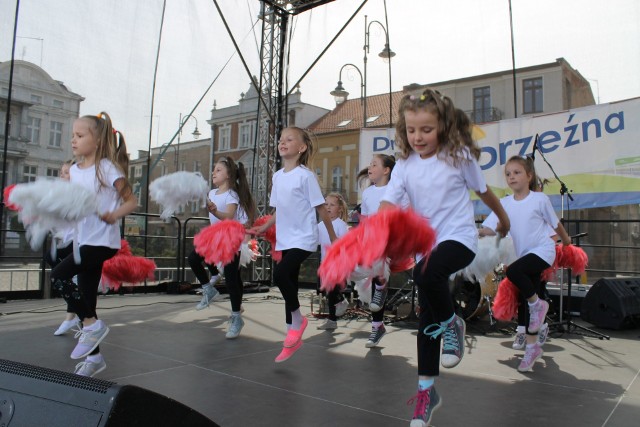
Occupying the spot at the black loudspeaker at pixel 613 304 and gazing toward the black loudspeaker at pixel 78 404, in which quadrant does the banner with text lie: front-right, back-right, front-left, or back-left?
back-right

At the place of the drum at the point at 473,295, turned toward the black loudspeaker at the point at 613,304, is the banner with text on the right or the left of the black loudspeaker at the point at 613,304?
left

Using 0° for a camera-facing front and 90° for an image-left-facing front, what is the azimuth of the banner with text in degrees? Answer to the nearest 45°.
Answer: approximately 45°

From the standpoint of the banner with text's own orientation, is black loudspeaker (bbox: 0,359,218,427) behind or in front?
in front

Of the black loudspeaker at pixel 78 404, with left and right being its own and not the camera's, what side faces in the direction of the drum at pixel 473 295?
front

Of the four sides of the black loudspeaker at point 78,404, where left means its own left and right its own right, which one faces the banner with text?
front

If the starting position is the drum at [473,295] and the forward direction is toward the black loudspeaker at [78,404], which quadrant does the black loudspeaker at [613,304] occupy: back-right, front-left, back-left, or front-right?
back-left

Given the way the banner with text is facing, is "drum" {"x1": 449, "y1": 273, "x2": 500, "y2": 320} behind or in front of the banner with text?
in front

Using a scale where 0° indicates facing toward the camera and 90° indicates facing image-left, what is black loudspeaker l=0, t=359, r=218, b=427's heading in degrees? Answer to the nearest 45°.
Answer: approximately 225°
